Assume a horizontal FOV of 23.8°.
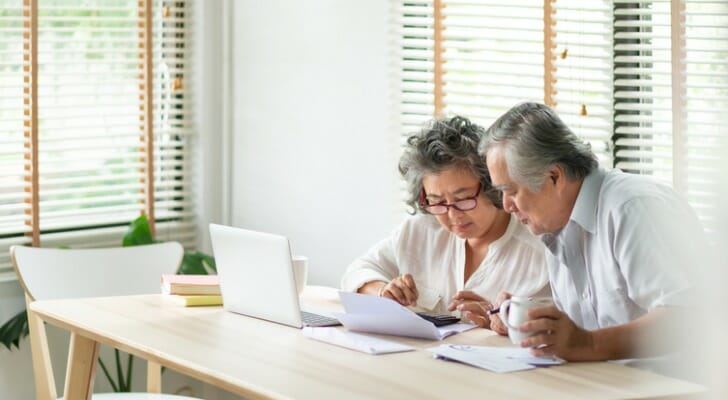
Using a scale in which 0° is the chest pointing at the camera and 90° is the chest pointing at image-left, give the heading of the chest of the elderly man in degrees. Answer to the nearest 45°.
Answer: approximately 45°

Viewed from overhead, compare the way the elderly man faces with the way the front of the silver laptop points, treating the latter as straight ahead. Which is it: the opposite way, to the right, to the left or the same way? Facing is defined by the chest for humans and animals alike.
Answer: the opposite way

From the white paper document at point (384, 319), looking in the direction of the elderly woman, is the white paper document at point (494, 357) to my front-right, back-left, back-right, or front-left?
back-right

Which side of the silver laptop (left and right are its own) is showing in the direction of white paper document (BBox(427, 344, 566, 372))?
right

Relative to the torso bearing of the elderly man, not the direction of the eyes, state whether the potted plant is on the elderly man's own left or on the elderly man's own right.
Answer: on the elderly man's own right

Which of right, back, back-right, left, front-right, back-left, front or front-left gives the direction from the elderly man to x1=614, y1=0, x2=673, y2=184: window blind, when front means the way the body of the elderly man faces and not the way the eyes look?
back-right

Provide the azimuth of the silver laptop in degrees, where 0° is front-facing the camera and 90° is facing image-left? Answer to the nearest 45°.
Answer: approximately 225°

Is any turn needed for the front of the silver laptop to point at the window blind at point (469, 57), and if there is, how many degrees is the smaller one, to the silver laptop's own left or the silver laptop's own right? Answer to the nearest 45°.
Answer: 0° — it already faces it
